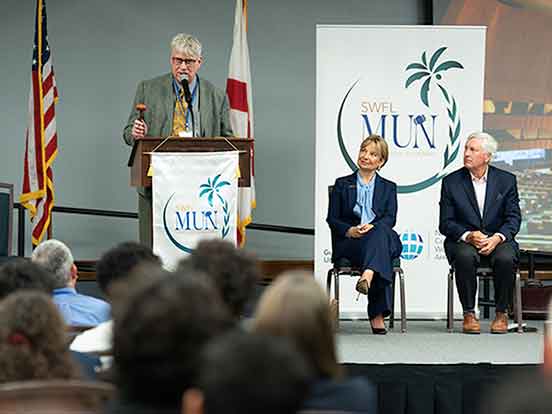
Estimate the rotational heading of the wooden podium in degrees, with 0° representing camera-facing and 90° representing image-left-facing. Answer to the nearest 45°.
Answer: approximately 0°

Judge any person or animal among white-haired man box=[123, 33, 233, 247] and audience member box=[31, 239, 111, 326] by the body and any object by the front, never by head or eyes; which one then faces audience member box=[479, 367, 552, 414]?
the white-haired man

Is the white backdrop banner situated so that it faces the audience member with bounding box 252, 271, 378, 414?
yes

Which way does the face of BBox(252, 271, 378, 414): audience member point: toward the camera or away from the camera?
away from the camera

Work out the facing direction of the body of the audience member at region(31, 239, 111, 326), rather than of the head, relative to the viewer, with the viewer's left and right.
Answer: facing away from the viewer and to the right of the viewer

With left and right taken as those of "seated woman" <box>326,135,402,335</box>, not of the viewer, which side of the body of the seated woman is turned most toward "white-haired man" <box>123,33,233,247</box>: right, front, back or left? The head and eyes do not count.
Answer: right

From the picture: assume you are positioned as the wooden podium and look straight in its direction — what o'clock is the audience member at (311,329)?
The audience member is roughly at 12 o'clock from the wooden podium.

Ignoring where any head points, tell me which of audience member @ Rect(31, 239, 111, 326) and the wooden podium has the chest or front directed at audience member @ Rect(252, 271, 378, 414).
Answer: the wooden podium

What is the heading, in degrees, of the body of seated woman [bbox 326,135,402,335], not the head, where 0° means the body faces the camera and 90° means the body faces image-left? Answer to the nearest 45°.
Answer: approximately 0°

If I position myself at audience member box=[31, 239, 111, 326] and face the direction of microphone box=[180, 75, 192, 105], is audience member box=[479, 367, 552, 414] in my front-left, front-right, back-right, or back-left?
back-right

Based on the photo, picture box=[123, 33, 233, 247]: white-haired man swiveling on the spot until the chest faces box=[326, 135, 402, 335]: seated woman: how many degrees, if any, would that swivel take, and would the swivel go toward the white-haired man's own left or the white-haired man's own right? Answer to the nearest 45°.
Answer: approximately 90° to the white-haired man's own left

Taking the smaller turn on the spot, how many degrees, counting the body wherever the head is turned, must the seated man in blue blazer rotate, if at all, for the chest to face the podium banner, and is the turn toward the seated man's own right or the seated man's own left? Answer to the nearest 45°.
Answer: approximately 45° to the seated man's own right
